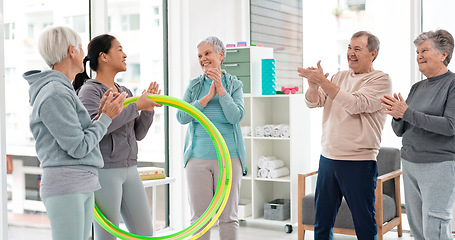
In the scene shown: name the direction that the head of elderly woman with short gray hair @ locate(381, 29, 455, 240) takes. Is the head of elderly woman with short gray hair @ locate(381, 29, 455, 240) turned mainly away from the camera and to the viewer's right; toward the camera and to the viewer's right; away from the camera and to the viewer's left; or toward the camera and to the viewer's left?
toward the camera and to the viewer's left

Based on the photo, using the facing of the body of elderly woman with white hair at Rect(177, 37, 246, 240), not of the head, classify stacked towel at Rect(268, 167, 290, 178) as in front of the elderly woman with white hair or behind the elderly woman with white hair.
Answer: behind

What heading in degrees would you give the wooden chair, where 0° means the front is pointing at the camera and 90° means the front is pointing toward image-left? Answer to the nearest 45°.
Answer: approximately 45°

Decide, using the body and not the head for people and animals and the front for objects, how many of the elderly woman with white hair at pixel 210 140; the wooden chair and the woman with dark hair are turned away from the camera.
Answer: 0

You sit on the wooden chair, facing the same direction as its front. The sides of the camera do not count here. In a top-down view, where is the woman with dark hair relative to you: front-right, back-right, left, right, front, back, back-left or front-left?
front

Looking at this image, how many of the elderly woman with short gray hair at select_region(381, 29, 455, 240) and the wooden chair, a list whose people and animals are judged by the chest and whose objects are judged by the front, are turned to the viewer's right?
0

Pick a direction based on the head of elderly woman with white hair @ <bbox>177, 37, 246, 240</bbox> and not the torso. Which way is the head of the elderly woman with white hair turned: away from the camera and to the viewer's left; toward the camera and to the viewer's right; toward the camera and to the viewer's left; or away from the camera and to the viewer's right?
toward the camera and to the viewer's left

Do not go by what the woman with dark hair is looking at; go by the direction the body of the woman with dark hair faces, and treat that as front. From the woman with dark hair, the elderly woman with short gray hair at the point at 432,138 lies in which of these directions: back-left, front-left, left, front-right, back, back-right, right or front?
front-left

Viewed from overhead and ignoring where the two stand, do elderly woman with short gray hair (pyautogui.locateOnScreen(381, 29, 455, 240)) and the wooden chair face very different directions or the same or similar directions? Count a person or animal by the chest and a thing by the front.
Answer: same or similar directions

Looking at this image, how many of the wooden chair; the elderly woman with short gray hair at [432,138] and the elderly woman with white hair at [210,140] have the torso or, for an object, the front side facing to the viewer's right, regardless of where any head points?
0

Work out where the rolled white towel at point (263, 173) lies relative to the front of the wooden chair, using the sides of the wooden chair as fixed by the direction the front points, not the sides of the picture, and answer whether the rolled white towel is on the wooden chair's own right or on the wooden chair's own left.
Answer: on the wooden chair's own right

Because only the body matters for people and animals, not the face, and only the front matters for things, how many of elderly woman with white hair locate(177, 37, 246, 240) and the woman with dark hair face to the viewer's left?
0

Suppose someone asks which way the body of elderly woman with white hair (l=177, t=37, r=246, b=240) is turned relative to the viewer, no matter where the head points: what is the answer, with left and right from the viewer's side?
facing the viewer

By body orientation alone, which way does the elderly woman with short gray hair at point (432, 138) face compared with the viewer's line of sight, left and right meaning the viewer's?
facing the viewer and to the left of the viewer

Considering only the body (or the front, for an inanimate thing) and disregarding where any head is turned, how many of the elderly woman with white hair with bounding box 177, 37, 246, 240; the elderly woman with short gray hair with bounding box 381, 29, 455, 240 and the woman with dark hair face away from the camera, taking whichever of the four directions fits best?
0

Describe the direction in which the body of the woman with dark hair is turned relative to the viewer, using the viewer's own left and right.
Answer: facing the viewer and to the right of the viewer
